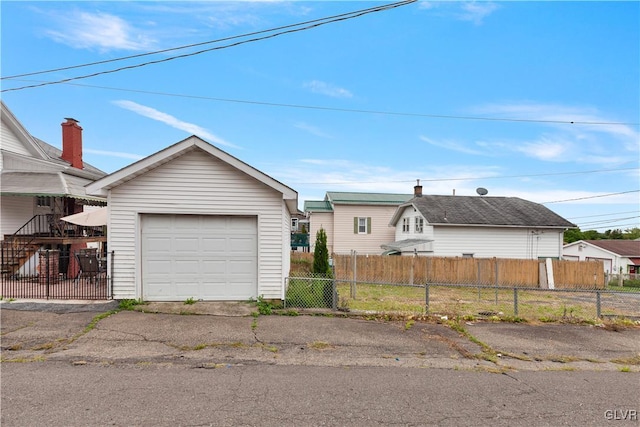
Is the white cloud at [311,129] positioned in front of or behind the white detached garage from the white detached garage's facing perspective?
behind

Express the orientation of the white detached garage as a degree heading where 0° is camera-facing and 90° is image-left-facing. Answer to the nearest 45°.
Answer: approximately 0°

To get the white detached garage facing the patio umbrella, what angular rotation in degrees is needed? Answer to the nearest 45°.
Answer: approximately 135° to its right

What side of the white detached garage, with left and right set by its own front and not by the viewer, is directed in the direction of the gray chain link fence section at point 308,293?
left

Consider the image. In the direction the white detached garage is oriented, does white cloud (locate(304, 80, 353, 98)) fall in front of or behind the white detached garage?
behind
